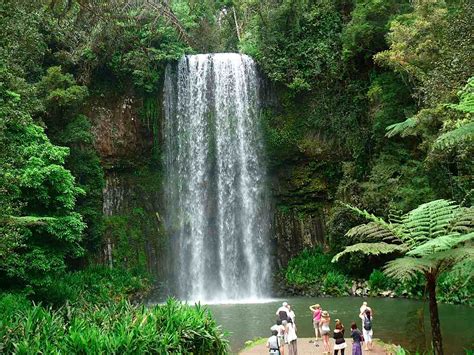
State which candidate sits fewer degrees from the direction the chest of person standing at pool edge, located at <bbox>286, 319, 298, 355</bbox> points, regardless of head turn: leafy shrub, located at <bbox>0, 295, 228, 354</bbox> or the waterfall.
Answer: the waterfall

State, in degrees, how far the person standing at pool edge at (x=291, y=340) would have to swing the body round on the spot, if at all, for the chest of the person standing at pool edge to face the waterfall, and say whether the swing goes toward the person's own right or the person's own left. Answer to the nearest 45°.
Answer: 0° — they already face it

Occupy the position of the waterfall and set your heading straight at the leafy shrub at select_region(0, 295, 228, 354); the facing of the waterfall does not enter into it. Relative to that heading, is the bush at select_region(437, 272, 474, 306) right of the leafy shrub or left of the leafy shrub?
left

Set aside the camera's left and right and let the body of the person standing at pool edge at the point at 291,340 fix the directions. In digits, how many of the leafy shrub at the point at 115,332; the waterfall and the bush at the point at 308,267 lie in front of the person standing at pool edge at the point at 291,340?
2

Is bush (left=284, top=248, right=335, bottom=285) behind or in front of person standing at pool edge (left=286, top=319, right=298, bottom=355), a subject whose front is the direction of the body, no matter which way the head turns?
in front

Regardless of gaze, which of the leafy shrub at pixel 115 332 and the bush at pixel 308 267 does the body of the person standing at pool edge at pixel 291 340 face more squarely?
the bush

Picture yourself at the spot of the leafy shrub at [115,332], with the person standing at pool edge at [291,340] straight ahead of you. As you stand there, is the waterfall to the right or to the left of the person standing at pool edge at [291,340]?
left

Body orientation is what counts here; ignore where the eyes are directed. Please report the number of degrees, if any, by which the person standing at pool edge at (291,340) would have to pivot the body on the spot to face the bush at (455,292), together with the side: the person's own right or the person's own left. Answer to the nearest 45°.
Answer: approximately 45° to the person's own right

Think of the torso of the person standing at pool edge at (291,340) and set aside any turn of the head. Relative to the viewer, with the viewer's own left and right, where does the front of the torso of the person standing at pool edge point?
facing away from the viewer

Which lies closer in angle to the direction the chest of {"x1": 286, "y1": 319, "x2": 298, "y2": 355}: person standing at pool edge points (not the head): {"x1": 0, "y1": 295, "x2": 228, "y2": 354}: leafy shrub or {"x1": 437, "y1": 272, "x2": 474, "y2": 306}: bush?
the bush

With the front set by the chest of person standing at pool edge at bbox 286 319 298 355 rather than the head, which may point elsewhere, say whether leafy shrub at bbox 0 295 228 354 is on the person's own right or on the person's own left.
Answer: on the person's own left
